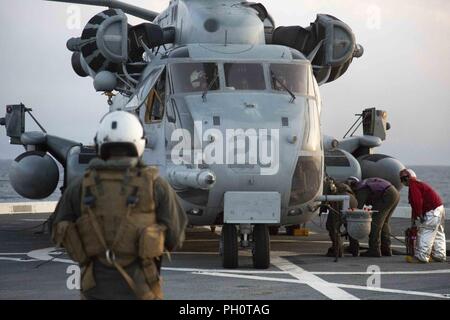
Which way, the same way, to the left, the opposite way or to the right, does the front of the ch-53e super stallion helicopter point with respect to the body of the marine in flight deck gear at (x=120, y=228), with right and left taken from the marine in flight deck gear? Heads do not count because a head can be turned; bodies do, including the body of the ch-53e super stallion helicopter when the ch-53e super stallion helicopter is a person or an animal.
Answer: the opposite way

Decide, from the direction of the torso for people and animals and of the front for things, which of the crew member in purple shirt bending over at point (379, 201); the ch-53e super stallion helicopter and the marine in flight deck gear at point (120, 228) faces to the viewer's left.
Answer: the crew member in purple shirt bending over

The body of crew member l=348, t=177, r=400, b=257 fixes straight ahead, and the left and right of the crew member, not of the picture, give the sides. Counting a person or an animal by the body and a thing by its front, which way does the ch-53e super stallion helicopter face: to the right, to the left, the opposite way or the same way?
to the left

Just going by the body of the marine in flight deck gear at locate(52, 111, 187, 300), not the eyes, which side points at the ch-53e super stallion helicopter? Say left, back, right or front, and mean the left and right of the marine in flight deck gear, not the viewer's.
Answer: front

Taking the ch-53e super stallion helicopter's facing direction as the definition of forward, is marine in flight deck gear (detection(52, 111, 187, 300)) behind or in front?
in front

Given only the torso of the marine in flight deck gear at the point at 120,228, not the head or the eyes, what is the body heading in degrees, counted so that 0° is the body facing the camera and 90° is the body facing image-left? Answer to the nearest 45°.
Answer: approximately 180°

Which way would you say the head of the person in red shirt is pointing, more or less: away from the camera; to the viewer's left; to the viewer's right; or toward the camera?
to the viewer's left

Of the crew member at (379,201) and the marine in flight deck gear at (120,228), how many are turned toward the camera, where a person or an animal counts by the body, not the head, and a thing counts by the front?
0

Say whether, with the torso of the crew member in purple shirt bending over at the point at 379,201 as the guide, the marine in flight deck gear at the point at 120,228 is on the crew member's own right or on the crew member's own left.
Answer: on the crew member's own left

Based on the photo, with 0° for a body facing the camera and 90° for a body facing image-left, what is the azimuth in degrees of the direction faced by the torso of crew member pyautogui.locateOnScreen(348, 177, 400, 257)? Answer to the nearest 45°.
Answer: approximately 90°

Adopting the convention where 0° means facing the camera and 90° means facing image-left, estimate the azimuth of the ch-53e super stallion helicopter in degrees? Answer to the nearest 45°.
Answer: approximately 0°

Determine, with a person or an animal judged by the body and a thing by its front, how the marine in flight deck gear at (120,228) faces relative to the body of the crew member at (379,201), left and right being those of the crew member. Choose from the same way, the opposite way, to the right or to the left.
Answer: to the right
